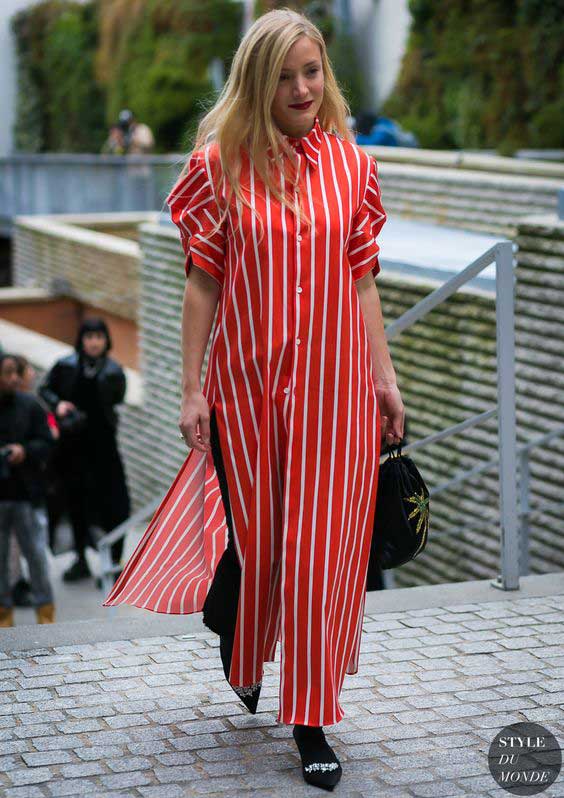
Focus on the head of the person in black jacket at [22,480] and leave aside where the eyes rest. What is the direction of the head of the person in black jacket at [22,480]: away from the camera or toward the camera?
toward the camera

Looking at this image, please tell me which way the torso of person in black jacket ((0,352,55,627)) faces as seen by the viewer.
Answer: toward the camera

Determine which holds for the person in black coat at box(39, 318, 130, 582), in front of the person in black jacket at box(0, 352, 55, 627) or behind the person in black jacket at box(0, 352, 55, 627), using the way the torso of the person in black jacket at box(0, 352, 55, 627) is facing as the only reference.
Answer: behind

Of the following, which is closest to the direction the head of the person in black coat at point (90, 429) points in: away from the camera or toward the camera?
toward the camera

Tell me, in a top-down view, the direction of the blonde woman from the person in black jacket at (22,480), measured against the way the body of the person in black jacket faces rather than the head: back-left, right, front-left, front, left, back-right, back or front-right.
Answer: front

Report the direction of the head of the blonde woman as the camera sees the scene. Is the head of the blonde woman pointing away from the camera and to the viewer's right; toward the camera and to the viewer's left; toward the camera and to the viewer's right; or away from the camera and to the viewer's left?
toward the camera and to the viewer's right

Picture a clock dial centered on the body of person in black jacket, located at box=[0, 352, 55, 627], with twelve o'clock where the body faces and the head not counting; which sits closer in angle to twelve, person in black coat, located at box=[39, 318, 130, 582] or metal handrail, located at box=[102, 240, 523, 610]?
the metal handrail
